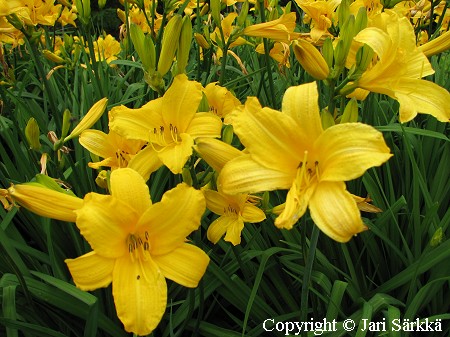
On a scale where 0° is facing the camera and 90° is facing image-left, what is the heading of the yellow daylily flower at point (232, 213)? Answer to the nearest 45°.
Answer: approximately 0°

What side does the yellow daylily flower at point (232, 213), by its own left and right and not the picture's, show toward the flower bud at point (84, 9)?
back

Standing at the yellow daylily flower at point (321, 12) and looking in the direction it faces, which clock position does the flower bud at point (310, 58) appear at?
The flower bud is roughly at 12 o'clock from the yellow daylily flower.
